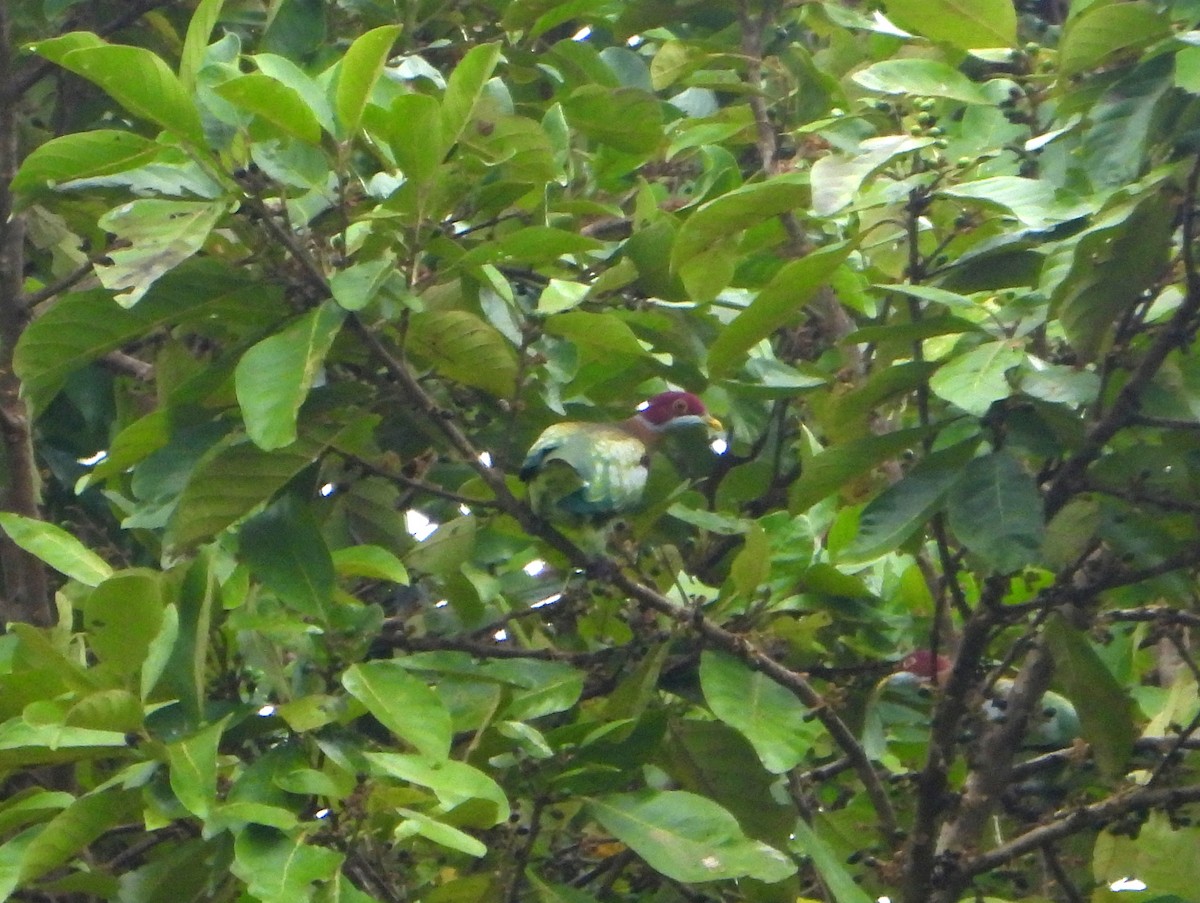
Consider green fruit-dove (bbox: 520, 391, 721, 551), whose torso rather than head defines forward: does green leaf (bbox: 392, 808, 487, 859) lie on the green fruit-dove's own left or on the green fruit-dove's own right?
on the green fruit-dove's own right

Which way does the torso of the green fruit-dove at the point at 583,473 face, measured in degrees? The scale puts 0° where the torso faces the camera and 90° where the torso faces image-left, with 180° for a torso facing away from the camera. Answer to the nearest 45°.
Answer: approximately 270°
